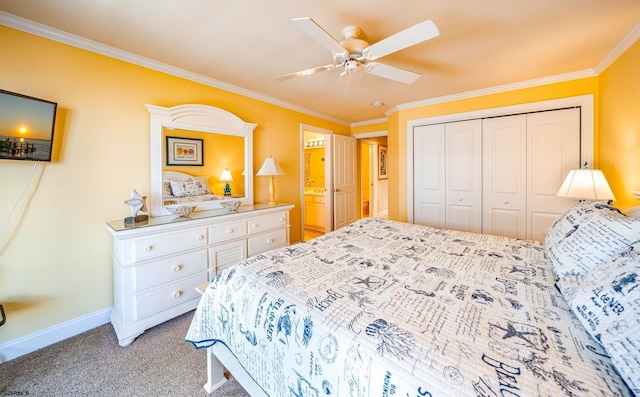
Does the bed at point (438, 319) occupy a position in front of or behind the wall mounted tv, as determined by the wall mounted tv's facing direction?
in front

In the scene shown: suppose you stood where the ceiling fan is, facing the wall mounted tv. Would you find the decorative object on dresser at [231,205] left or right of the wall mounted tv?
right

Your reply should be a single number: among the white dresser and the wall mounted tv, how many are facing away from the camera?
0

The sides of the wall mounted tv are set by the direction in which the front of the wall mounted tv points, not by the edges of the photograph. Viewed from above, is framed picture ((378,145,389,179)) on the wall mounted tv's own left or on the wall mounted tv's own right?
on the wall mounted tv's own left

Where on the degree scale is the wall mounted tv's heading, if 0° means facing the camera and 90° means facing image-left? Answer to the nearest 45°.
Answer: approximately 315°

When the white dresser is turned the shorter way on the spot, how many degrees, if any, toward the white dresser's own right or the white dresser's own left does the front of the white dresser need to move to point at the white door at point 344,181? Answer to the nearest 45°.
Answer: approximately 90° to the white dresser's own left

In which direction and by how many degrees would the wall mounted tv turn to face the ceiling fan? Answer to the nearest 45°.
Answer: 0° — it already faces it

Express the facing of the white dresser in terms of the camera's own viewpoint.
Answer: facing the viewer and to the right of the viewer

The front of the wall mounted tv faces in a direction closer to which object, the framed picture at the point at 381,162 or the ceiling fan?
the ceiling fan

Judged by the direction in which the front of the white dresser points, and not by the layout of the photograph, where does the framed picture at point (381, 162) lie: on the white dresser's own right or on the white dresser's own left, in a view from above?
on the white dresser's own left

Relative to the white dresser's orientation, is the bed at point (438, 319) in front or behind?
in front

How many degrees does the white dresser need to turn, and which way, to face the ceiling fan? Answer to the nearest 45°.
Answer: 0° — it already faces it
